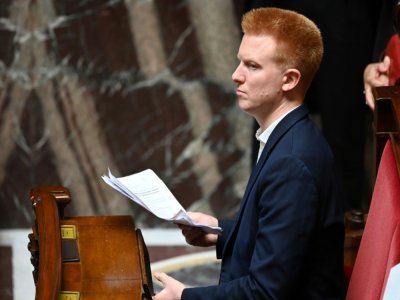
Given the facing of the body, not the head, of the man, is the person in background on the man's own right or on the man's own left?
on the man's own right

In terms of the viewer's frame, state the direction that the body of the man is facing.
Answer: to the viewer's left

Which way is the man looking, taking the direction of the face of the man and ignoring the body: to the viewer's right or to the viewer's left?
to the viewer's left
